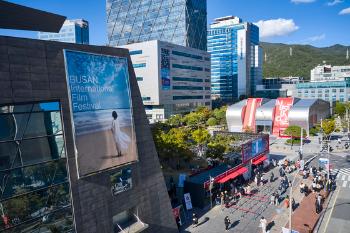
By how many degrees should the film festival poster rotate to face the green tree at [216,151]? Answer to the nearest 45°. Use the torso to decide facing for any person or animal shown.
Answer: approximately 90° to its left

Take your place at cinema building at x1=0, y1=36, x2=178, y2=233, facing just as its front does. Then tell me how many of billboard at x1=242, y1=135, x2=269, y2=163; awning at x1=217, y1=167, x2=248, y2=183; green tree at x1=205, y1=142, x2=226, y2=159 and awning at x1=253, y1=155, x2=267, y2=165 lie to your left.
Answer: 4

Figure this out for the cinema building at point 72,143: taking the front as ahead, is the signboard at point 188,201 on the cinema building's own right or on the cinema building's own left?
on the cinema building's own left

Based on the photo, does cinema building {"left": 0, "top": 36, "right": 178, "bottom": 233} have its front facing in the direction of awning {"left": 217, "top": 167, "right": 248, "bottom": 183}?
no

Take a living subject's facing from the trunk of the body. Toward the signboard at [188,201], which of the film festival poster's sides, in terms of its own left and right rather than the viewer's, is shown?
left

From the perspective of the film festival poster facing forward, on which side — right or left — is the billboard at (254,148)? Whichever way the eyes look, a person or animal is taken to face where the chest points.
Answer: on its left

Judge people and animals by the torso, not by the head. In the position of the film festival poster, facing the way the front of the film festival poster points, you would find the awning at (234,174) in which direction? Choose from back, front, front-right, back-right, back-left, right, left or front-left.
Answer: left

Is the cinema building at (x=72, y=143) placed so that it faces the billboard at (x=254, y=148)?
no

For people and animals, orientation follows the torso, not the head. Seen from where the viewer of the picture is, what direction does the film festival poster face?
facing the viewer and to the right of the viewer

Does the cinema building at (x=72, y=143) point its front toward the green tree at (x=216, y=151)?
no

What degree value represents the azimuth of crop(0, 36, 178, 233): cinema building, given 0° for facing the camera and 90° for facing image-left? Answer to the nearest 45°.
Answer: approximately 315°

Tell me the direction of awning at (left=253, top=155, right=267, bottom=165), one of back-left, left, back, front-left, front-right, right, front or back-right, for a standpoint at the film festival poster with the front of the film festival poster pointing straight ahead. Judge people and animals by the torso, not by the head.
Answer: left
